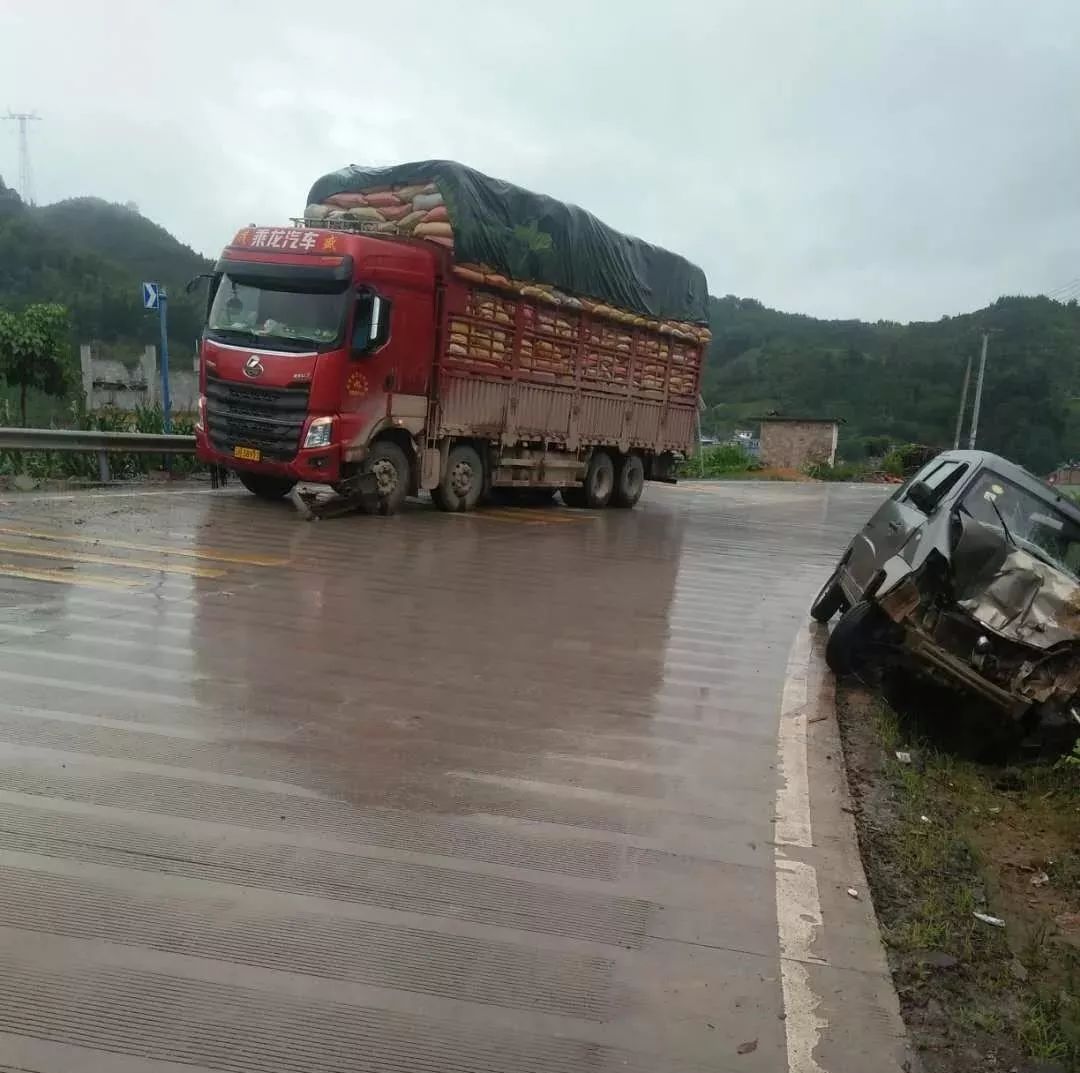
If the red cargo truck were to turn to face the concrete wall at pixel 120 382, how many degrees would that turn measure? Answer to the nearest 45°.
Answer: approximately 90° to its right

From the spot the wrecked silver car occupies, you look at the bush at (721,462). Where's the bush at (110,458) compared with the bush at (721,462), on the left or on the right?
left

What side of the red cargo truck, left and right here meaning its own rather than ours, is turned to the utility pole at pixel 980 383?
back

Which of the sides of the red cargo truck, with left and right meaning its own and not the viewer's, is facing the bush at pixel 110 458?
right

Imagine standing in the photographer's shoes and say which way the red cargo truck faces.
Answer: facing the viewer and to the left of the viewer

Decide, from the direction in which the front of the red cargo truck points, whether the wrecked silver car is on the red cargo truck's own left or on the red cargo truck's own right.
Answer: on the red cargo truck's own left

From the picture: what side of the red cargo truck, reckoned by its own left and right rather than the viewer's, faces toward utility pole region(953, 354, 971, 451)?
back

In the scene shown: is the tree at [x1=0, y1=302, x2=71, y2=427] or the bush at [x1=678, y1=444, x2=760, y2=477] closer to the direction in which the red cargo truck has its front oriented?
the tree

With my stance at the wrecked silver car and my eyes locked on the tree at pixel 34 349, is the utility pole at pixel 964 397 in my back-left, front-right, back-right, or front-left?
front-right

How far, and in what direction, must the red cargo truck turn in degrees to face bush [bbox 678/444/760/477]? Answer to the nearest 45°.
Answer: approximately 135° to its right

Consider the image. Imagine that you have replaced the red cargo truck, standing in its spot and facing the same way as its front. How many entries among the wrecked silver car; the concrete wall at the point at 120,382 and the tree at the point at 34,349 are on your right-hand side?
2
